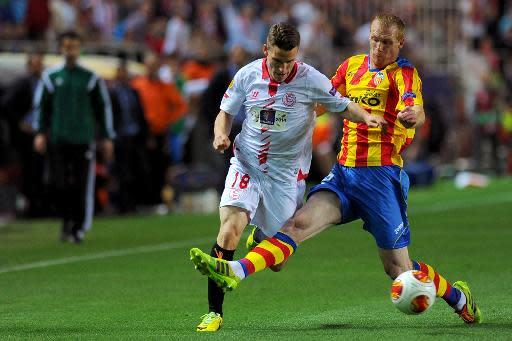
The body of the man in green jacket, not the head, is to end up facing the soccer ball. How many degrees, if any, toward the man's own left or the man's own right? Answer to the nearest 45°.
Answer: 0° — they already face it

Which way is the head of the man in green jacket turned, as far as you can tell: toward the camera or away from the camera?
toward the camera

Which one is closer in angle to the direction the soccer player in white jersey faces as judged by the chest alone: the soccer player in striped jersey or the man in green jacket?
the soccer player in striped jersey

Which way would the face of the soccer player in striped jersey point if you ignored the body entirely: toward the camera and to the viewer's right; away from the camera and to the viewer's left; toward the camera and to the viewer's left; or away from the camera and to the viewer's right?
toward the camera and to the viewer's left

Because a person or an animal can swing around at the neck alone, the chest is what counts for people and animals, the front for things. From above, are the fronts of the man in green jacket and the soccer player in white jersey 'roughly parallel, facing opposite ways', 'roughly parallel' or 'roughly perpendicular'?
roughly parallel

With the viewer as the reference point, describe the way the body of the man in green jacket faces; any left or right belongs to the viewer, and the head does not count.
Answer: facing the viewer

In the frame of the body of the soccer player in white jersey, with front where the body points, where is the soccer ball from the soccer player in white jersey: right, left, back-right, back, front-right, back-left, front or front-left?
front-left

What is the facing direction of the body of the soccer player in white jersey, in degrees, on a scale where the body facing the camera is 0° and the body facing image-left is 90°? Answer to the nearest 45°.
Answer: approximately 0°

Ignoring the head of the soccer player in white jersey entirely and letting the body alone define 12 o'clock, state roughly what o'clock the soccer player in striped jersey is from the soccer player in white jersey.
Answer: The soccer player in striped jersey is roughly at 9 o'clock from the soccer player in white jersey.

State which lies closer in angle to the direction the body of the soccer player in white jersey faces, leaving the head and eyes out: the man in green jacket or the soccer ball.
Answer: the soccer ball

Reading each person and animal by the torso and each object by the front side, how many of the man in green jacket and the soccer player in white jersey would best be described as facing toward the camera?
2
